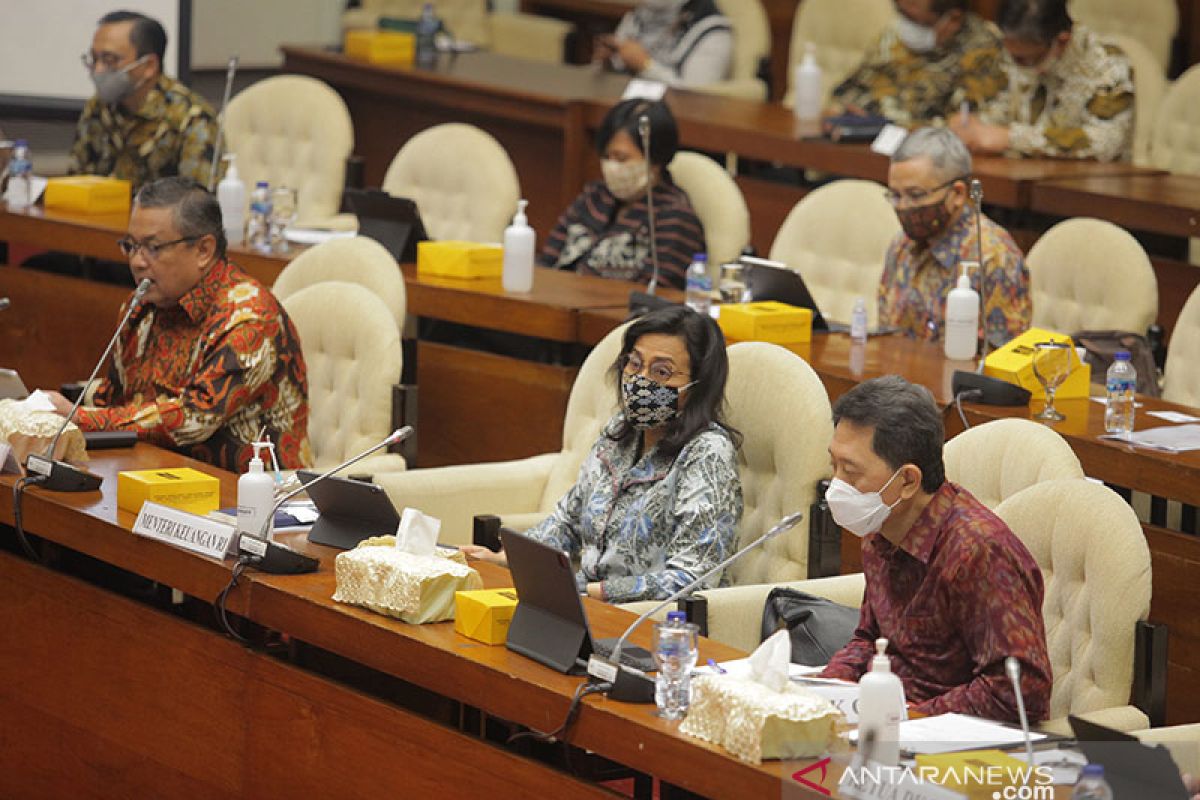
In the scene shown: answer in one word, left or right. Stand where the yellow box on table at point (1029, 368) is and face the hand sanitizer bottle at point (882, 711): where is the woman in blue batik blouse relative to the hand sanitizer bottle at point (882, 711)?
right

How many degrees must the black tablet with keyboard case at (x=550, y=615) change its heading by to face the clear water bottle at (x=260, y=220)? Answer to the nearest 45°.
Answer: approximately 45° to its left

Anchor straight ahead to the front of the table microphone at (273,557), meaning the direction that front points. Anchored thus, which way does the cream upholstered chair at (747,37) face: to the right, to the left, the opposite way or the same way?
the opposite way

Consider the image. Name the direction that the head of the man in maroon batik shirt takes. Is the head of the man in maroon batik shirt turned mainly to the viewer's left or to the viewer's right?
to the viewer's left

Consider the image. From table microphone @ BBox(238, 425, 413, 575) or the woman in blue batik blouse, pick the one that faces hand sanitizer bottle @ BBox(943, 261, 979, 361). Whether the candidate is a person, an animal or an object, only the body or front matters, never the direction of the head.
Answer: the table microphone

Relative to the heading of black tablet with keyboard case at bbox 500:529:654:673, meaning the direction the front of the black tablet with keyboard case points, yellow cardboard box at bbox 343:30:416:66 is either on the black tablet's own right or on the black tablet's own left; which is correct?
on the black tablet's own left

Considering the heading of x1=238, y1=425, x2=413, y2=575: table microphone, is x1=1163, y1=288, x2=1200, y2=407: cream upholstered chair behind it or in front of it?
in front

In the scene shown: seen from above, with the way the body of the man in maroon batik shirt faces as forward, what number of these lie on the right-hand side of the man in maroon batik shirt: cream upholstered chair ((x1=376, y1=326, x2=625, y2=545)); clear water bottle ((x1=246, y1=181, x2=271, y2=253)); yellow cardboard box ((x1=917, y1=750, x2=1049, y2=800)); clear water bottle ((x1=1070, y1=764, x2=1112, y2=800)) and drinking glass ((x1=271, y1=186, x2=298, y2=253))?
3

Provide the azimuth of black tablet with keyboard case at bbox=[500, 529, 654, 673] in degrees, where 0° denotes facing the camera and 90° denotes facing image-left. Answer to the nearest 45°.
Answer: approximately 225°

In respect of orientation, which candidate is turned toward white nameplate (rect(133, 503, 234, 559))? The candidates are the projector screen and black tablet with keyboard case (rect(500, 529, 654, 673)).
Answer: the projector screen

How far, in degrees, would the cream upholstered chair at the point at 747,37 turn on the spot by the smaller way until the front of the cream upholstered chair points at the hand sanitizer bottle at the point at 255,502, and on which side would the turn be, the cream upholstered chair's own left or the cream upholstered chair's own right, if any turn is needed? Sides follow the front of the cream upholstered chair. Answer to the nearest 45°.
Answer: approximately 45° to the cream upholstered chair's own left
